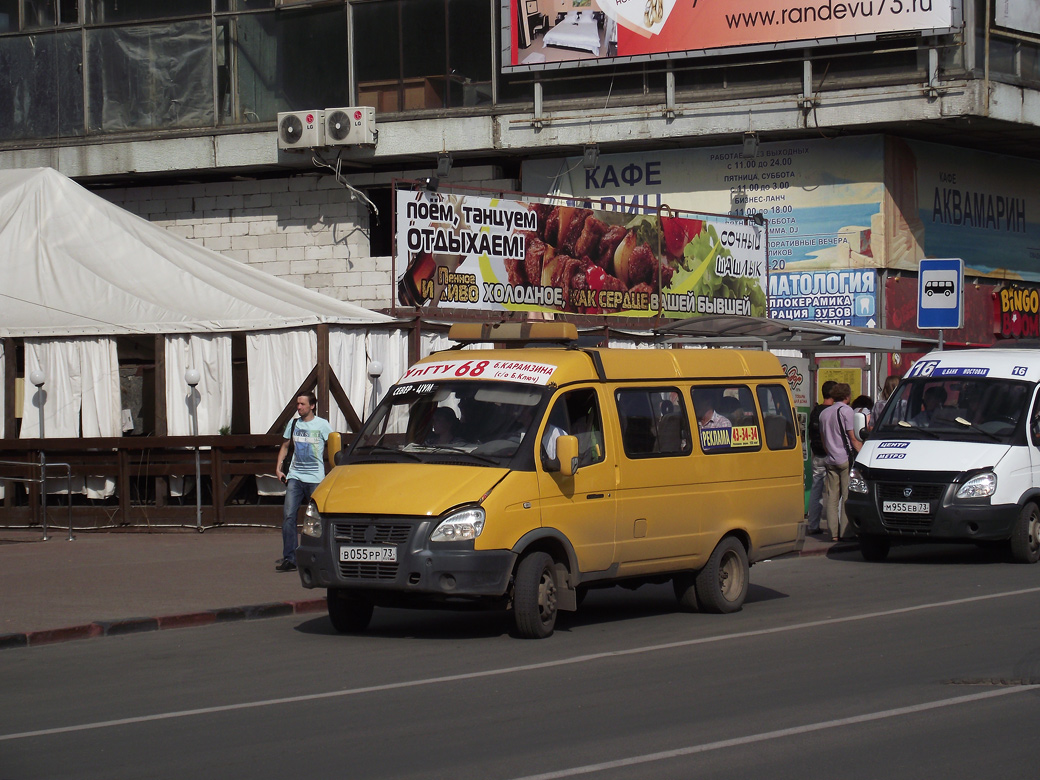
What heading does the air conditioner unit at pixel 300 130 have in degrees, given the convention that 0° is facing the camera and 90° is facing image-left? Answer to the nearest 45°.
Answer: approximately 45°

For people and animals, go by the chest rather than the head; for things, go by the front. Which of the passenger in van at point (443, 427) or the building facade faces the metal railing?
the building facade

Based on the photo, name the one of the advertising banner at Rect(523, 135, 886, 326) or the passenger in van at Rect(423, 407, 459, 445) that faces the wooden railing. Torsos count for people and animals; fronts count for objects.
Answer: the advertising banner

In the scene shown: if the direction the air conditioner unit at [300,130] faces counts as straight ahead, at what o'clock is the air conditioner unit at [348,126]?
the air conditioner unit at [348,126] is roughly at 8 o'clock from the air conditioner unit at [300,130].

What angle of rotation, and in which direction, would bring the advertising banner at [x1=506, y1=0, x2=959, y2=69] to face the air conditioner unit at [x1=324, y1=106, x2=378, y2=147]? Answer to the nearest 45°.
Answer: approximately 45° to its right

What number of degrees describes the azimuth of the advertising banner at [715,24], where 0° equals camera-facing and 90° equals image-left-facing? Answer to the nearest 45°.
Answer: approximately 45°

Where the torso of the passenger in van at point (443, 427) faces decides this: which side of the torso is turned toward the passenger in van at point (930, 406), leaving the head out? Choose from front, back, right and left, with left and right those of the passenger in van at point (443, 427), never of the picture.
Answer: back
